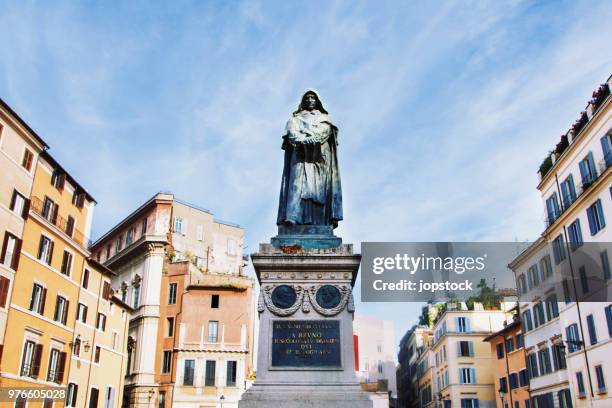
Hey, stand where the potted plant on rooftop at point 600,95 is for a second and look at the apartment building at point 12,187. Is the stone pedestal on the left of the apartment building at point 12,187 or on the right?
left

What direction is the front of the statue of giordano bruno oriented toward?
toward the camera
